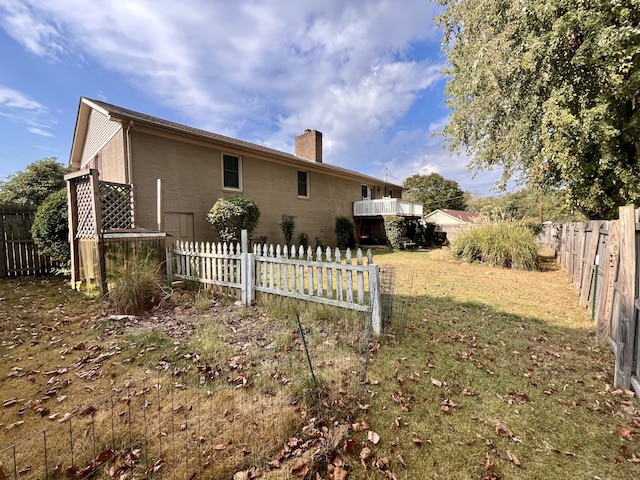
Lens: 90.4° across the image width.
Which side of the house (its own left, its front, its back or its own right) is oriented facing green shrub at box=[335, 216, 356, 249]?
back

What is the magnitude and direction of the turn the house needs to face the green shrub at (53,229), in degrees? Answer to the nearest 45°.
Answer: approximately 90° to its left

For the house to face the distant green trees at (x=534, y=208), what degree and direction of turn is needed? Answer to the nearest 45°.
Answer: approximately 135° to its right

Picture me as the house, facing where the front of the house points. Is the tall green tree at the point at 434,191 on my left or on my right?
on my right

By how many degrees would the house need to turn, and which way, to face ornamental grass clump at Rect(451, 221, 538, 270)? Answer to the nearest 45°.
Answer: approximately 135° to its right

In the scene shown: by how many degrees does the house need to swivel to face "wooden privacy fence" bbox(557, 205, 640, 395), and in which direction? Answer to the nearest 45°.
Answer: approximately 180°

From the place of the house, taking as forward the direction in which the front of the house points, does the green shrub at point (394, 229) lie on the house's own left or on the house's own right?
on the house's own right

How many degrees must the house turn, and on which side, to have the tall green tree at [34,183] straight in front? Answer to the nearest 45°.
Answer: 0° — it already faces it

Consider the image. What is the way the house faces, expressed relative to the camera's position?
facing away from the viewer and to the left of the viewer
